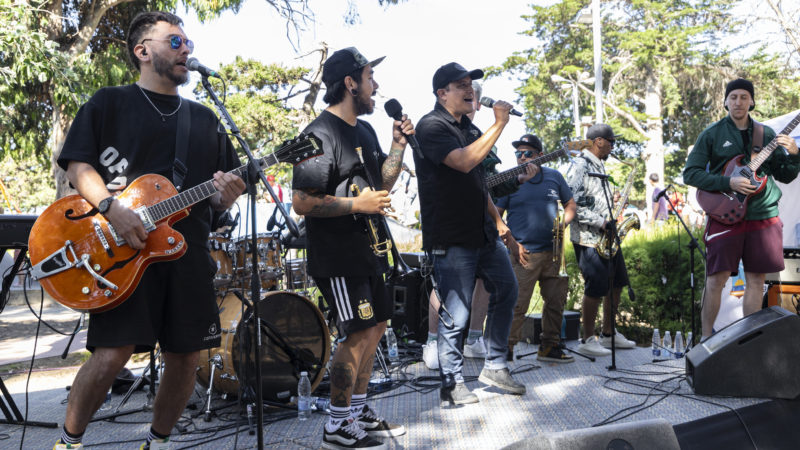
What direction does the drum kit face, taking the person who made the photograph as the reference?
facing the viewer and to the right of the viewer

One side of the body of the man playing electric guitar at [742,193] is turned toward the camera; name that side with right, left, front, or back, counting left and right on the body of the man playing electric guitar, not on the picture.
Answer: front

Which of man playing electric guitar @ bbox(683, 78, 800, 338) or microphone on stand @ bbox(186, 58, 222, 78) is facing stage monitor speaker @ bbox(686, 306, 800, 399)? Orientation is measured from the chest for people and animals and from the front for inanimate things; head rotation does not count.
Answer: the man playing electric guitar

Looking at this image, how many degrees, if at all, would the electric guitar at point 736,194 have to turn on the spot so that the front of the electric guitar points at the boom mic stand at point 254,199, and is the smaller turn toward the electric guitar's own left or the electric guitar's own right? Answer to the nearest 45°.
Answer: approximately 45° to the electric guitar's own right

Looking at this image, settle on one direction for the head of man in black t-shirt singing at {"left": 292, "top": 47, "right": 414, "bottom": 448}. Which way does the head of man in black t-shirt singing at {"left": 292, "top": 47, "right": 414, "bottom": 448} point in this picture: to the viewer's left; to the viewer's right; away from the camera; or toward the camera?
to the viewer's right

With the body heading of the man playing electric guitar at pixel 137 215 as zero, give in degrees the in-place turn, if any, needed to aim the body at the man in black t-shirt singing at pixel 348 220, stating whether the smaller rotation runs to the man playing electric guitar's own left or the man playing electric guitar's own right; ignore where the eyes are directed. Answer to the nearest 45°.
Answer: approximately 45° to the man playing electric guitar's own left

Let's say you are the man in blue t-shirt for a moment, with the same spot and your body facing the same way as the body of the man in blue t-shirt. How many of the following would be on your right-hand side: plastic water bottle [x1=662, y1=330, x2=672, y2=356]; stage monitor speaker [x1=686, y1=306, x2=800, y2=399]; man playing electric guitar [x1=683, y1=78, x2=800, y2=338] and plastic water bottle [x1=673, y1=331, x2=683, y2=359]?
0

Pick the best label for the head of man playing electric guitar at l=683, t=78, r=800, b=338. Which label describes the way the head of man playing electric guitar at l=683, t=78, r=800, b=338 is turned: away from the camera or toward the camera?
toward the camera

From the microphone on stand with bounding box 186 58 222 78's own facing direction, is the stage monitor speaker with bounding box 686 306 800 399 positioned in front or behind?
behind

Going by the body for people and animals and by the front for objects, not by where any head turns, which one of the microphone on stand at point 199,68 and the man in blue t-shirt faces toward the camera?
the man in blue t-shirt

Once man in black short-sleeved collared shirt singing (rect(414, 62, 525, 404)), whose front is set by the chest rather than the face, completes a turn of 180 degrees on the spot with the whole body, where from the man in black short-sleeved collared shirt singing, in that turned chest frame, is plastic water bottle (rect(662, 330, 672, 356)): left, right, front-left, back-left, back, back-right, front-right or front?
right

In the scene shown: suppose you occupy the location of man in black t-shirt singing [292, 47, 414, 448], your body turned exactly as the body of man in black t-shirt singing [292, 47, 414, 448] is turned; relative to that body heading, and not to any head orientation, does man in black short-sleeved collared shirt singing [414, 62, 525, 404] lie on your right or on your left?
on your left

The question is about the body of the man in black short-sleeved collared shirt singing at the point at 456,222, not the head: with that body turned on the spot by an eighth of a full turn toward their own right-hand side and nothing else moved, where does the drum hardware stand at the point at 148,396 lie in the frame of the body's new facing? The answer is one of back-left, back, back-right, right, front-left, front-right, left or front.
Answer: right

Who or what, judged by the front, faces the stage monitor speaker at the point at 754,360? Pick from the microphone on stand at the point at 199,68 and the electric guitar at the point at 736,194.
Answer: the electric guitar

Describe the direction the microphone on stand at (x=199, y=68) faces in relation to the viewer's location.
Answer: facing to the left of the viewer

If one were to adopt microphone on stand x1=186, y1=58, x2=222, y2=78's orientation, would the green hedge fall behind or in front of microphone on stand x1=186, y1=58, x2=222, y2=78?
behind
